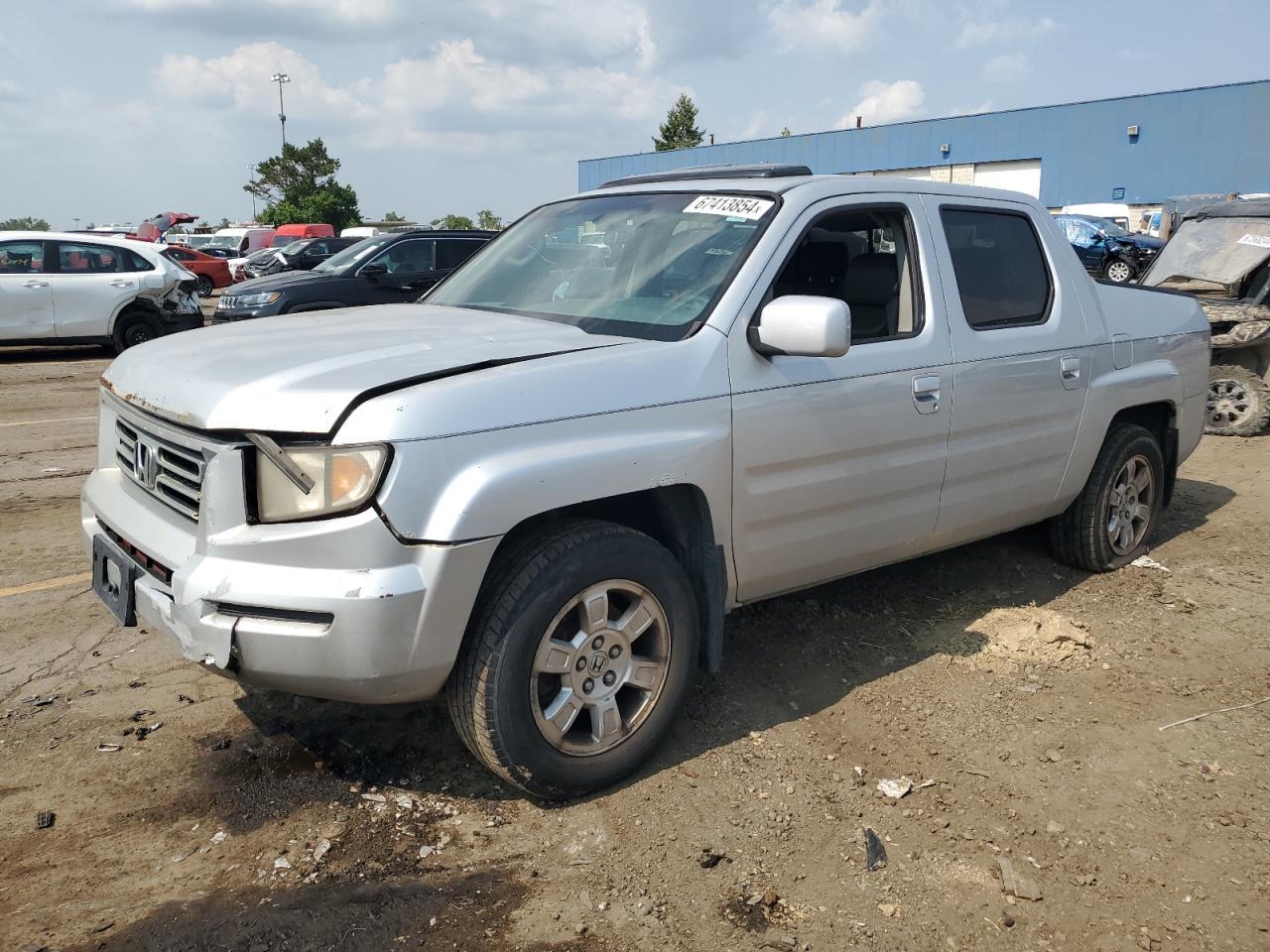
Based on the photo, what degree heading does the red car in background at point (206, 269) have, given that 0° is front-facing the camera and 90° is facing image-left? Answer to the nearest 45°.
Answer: approximately 90°

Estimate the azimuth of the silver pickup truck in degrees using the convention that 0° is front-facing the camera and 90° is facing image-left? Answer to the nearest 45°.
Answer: approximately 45°

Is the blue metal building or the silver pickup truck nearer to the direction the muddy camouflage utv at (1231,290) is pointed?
the silver pickup truck

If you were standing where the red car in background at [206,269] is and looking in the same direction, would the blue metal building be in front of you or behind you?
behind

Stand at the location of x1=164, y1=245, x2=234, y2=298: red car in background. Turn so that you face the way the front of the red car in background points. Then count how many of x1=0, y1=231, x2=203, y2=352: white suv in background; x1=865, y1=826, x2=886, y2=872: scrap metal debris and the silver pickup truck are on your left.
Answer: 3

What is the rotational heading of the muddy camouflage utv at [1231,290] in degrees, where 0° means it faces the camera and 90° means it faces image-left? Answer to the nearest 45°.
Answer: approximately 45°
